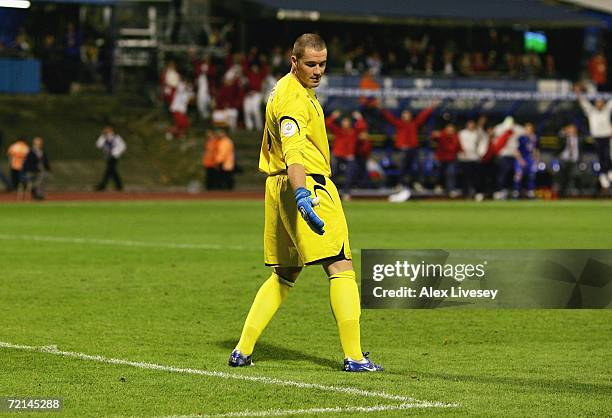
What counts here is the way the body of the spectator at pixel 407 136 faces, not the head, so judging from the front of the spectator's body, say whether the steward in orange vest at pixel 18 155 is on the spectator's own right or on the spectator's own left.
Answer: on the spectator's own right

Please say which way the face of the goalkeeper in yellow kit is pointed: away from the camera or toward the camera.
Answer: toward the camera

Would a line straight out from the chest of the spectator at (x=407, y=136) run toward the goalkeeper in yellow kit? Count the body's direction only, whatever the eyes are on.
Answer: yes

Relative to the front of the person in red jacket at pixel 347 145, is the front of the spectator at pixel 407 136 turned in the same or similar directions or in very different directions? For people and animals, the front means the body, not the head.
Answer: same or similar directions

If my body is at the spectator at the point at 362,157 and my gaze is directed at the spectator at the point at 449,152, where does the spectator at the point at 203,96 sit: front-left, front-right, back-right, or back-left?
back-left

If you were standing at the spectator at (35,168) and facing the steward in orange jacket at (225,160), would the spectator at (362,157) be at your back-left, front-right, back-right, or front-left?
front-right

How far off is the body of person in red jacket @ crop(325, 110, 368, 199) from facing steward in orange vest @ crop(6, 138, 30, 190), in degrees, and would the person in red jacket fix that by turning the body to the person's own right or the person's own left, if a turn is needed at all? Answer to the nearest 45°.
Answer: approximately 90° to the person's own right

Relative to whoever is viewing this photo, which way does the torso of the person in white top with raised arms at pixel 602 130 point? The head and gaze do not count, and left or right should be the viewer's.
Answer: facing the viewer

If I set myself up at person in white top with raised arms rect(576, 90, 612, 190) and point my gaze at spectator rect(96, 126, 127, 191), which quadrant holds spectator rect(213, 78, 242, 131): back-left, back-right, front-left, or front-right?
front-right

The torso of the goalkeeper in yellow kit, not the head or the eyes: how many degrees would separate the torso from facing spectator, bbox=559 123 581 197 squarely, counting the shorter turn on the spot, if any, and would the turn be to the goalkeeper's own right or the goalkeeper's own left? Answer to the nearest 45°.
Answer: approximately 90° to the goalkeeper's own left

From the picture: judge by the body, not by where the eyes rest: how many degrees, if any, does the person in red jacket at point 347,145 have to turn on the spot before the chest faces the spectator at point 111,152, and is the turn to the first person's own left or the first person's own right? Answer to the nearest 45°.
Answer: approximately 90° to the first person's own right
